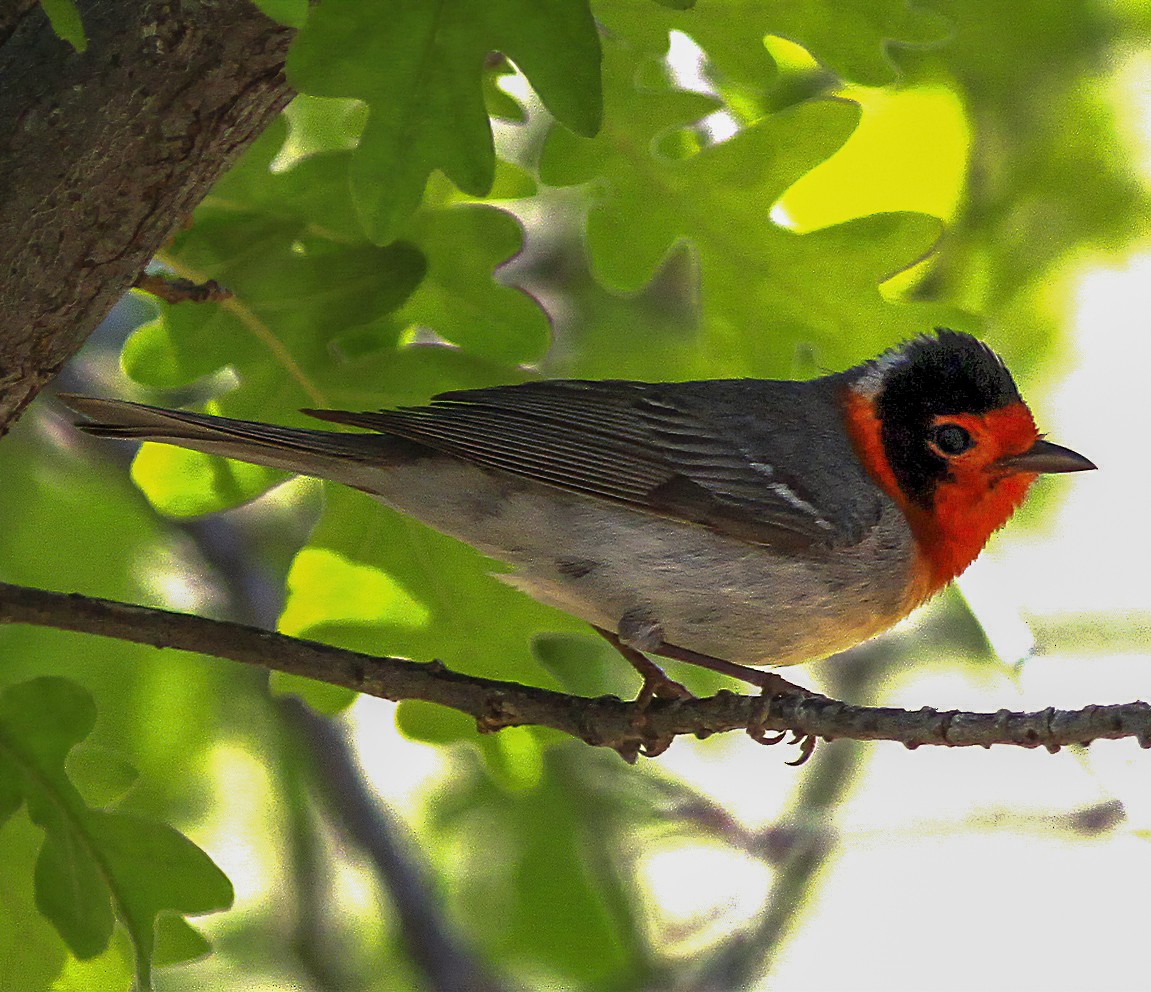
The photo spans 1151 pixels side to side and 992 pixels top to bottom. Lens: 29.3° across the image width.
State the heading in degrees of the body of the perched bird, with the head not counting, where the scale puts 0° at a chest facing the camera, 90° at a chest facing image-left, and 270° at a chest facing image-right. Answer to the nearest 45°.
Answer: approximately 270°

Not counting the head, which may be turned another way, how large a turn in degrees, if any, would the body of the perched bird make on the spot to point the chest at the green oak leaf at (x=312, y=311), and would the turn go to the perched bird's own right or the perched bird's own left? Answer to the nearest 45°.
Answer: approximately 180°

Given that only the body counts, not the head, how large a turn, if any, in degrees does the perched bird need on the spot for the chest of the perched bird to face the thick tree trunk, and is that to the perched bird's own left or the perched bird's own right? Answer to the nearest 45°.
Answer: approximately 135° to the perched bird's own right
